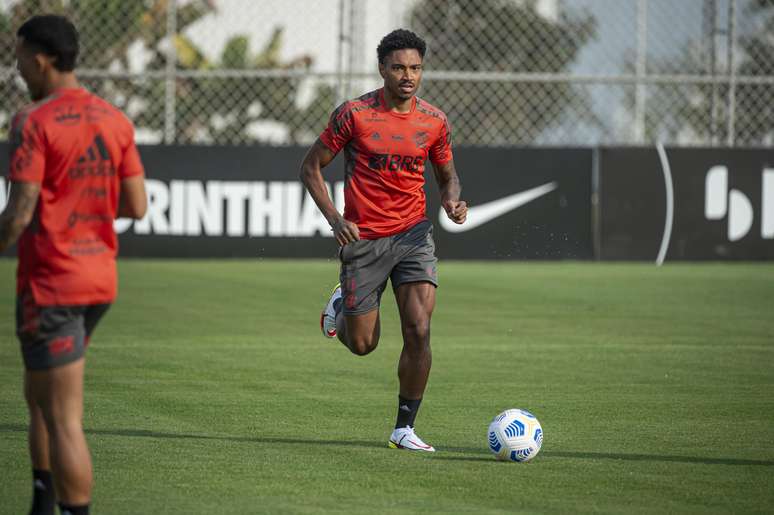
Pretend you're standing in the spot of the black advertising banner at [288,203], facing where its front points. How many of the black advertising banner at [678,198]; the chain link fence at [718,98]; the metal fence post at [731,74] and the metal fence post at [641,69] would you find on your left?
4

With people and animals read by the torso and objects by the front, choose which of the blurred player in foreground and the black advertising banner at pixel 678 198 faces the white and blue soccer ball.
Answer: the black advertising banner

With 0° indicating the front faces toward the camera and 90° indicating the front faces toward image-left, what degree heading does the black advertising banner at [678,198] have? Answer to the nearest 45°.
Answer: approximately 0°

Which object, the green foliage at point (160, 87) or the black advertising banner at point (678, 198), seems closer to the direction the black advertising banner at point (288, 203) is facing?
the black advertising banner

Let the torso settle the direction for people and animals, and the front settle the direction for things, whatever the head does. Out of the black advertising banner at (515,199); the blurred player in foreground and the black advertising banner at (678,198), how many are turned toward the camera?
2

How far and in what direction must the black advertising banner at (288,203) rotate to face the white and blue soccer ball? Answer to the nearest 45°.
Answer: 0° — it already faces it

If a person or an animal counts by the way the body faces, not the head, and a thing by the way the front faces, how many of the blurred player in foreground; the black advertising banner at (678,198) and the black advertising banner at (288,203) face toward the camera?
2

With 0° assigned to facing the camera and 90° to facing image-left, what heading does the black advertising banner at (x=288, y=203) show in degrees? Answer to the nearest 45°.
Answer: approximately 0°

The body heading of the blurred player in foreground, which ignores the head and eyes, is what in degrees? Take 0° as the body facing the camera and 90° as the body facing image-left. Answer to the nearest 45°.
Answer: approximately 135°

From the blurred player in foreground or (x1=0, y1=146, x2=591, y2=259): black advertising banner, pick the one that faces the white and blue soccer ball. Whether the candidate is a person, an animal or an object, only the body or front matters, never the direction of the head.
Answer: the black advertising banner
